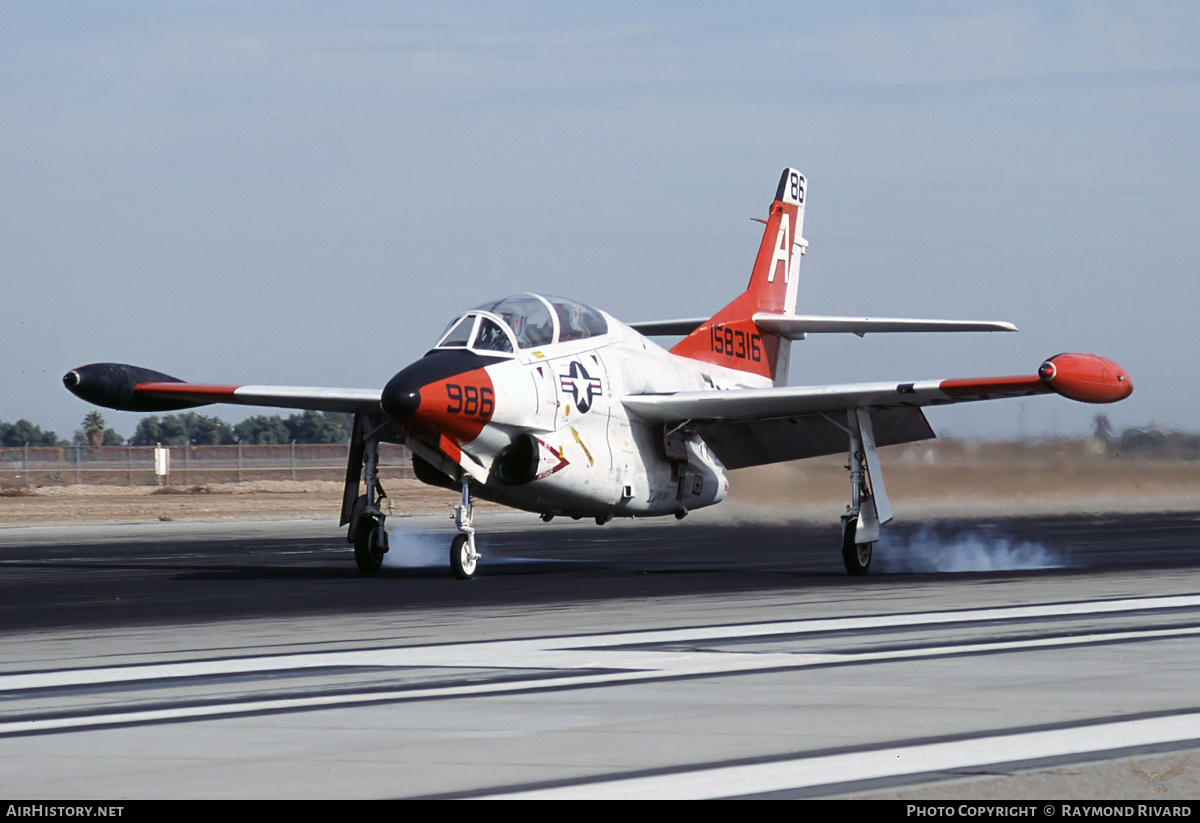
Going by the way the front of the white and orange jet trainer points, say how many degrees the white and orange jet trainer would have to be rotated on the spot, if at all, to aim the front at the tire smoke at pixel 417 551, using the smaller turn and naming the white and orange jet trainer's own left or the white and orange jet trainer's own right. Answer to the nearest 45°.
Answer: approximately 90° to the white and orange jet trainer's own right

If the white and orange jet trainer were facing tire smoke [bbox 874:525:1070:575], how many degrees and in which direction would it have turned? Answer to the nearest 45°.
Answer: approximately 180°

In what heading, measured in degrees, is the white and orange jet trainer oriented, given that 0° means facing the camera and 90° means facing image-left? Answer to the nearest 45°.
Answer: approximately 45°
